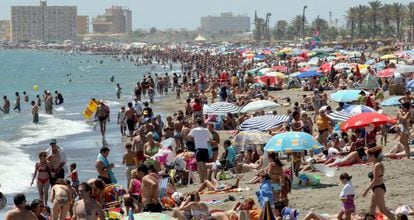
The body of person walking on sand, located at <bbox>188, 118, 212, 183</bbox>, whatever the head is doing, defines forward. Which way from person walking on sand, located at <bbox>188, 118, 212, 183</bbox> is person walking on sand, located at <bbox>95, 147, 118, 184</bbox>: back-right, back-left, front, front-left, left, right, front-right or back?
back-left

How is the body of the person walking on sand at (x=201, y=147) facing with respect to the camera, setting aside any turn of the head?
away from the camera

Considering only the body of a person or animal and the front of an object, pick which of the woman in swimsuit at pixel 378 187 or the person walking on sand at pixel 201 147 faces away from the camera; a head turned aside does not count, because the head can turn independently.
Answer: the person walking on sand
